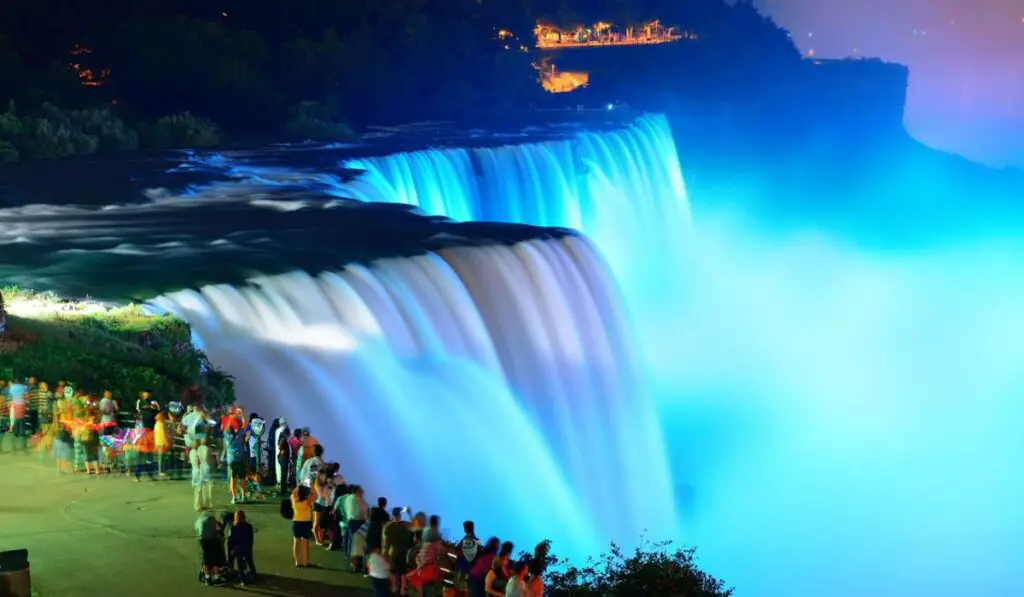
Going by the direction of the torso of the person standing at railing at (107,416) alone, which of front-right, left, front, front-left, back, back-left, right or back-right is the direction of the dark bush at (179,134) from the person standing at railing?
front

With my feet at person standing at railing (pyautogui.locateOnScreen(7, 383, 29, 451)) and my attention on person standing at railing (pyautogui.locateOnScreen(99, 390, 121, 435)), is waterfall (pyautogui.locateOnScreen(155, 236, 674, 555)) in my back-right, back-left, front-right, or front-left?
front-left

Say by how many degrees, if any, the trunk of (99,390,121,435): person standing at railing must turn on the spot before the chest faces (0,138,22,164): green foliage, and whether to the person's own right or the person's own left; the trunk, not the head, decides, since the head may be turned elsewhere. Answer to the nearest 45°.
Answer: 0° — they already face it

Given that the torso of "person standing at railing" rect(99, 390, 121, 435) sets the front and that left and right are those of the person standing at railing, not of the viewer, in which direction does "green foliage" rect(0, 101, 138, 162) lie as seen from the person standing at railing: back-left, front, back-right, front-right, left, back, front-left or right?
front

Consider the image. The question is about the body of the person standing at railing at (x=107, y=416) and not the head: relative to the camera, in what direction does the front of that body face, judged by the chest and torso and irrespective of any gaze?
away from the camera

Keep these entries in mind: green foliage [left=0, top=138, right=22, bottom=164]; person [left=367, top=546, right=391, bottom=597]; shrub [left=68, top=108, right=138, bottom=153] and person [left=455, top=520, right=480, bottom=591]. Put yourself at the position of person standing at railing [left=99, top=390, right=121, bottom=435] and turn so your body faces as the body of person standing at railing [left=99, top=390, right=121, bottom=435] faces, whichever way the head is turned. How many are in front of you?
2

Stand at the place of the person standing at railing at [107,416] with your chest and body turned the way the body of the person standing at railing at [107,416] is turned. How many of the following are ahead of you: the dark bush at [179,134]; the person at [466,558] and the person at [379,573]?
1
